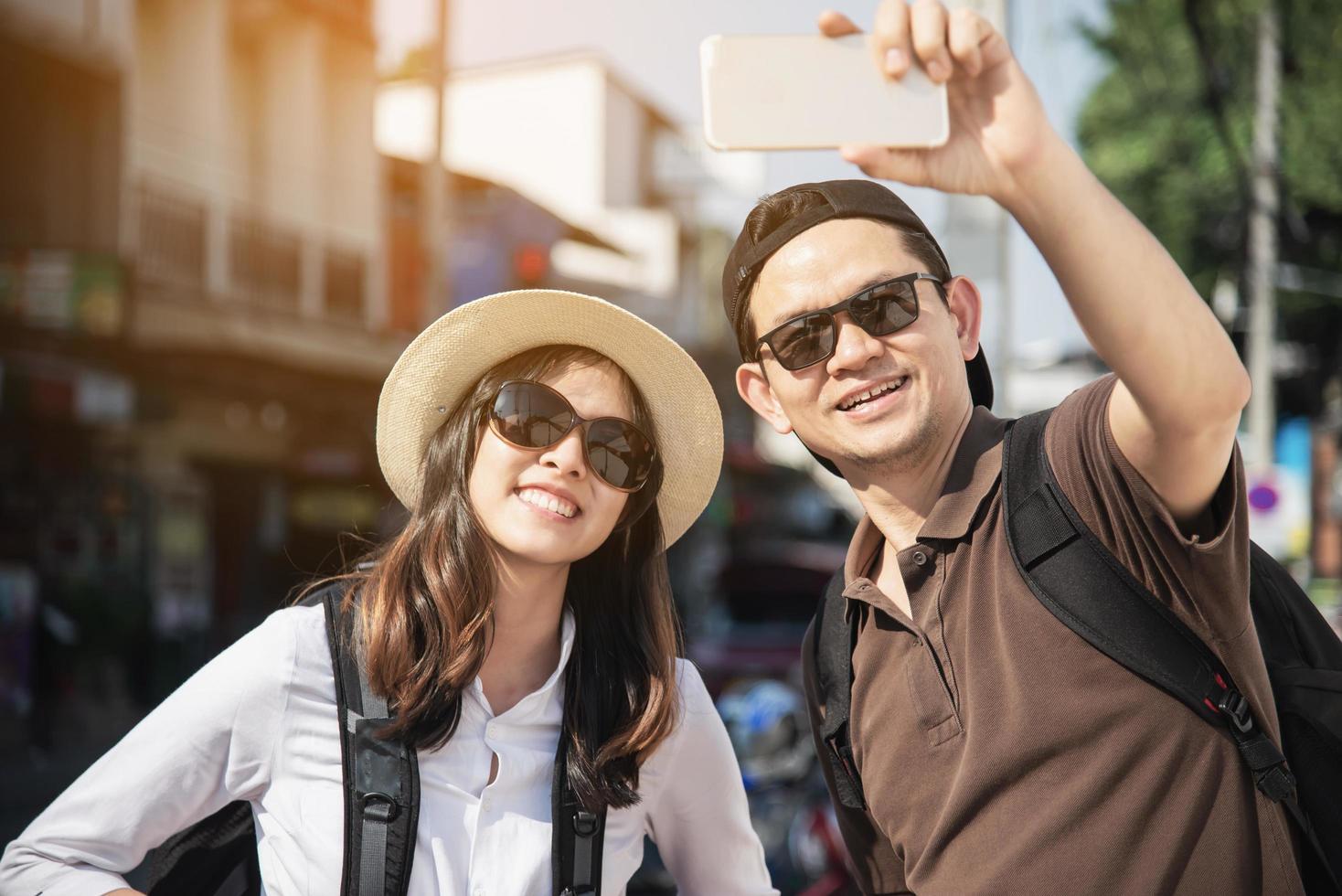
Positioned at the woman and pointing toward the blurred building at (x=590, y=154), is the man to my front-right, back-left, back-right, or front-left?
back-right

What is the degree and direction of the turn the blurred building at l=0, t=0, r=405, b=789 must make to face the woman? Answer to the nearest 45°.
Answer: approximately 45° to its right

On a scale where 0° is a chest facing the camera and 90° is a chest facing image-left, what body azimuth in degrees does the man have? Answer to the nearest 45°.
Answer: approximately 45°

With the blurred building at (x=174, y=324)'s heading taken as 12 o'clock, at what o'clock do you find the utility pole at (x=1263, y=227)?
The utility pole is roughly at 11 o'clock from the blurred building.

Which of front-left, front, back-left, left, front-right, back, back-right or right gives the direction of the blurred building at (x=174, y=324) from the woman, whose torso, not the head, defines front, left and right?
back

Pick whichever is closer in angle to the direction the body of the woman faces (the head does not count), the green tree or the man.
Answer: the man

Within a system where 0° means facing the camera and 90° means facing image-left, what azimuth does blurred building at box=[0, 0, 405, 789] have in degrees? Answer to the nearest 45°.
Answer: approximately 315°

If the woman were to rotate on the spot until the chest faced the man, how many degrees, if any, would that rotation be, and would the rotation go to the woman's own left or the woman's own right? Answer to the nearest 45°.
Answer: approximately 45° to the woman's own left

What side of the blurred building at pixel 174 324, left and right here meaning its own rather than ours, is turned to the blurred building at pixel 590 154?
left

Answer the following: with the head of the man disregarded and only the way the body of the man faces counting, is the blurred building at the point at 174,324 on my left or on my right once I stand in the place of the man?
on my right

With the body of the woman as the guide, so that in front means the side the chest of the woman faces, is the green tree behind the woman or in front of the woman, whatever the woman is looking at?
behind
